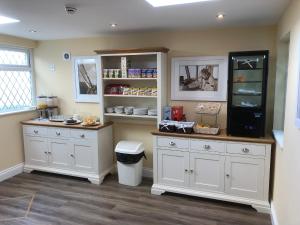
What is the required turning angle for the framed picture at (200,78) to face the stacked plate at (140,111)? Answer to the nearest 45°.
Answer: approximately 90° to its right

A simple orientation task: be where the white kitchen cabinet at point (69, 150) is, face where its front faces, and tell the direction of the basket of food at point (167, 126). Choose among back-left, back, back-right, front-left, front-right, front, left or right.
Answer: left

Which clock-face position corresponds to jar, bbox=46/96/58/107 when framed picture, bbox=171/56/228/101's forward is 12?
The jar is roughly at 3 o'clock from the framed picture.

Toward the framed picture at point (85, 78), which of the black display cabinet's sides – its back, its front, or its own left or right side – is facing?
right

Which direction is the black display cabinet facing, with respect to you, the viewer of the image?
facing the viewer

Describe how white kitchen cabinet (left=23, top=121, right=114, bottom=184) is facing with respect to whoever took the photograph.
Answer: facing the viewer and to the left of the viewer

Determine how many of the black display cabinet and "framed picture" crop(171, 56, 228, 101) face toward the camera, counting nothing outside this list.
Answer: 2

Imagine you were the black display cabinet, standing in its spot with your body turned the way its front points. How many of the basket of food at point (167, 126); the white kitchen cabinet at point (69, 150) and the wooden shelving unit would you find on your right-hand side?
3

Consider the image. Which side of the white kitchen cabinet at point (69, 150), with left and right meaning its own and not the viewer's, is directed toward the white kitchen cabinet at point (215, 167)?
left
